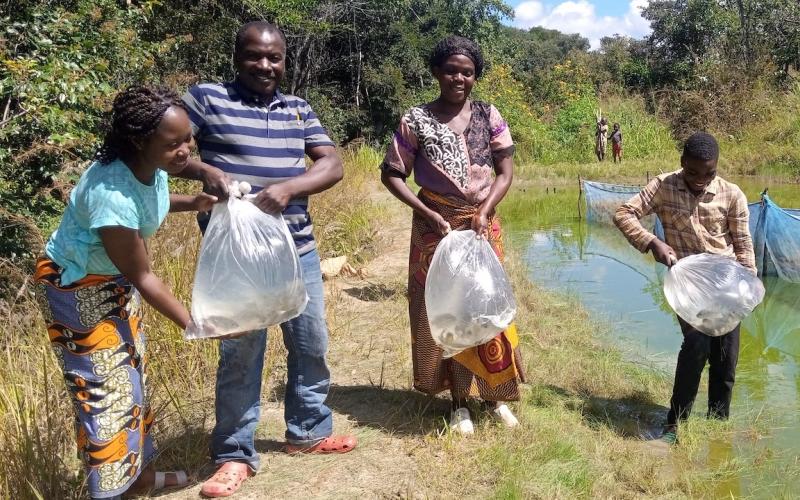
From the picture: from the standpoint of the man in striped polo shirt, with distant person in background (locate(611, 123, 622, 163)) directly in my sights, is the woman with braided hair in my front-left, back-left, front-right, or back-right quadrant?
back-left

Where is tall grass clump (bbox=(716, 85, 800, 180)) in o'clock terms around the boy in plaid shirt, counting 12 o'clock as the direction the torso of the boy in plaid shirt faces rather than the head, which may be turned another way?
The tall grass clump is roughly at 6 o'clock from the boy in plaid shirt.

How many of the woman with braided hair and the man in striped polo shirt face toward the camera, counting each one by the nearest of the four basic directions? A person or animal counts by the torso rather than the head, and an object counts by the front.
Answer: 1

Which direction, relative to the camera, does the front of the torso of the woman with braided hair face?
to the viewer's right

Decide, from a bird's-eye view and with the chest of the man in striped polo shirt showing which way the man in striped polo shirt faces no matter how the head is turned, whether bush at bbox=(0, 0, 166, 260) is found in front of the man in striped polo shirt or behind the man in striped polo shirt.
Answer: behind

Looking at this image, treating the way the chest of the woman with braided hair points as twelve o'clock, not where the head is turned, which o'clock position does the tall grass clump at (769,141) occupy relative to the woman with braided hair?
The tall grass clump is roughly at 11 o'clock from the woman with braided hair.

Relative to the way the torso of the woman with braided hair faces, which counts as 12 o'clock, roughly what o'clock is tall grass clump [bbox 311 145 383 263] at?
The tall grass clump is roughly at 10 o'clock from the woman with braided hair.

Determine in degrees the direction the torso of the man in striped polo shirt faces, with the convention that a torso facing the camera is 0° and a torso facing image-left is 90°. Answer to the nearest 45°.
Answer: approximately 0°

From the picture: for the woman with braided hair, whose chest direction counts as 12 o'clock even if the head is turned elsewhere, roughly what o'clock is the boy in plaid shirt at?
The boy in plaid shirt is roughly at 12 o'clock from the woman with braided hair.

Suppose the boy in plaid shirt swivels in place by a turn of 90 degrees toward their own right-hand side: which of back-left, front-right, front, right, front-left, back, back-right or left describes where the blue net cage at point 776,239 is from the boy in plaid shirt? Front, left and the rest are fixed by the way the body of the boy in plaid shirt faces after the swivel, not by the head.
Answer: right

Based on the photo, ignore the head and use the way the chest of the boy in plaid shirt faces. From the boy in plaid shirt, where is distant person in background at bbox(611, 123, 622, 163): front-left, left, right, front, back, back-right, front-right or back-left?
back

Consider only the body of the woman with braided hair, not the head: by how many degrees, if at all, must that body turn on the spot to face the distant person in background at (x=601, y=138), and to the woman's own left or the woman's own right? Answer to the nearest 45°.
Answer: approximately 45° to the woman's own left
